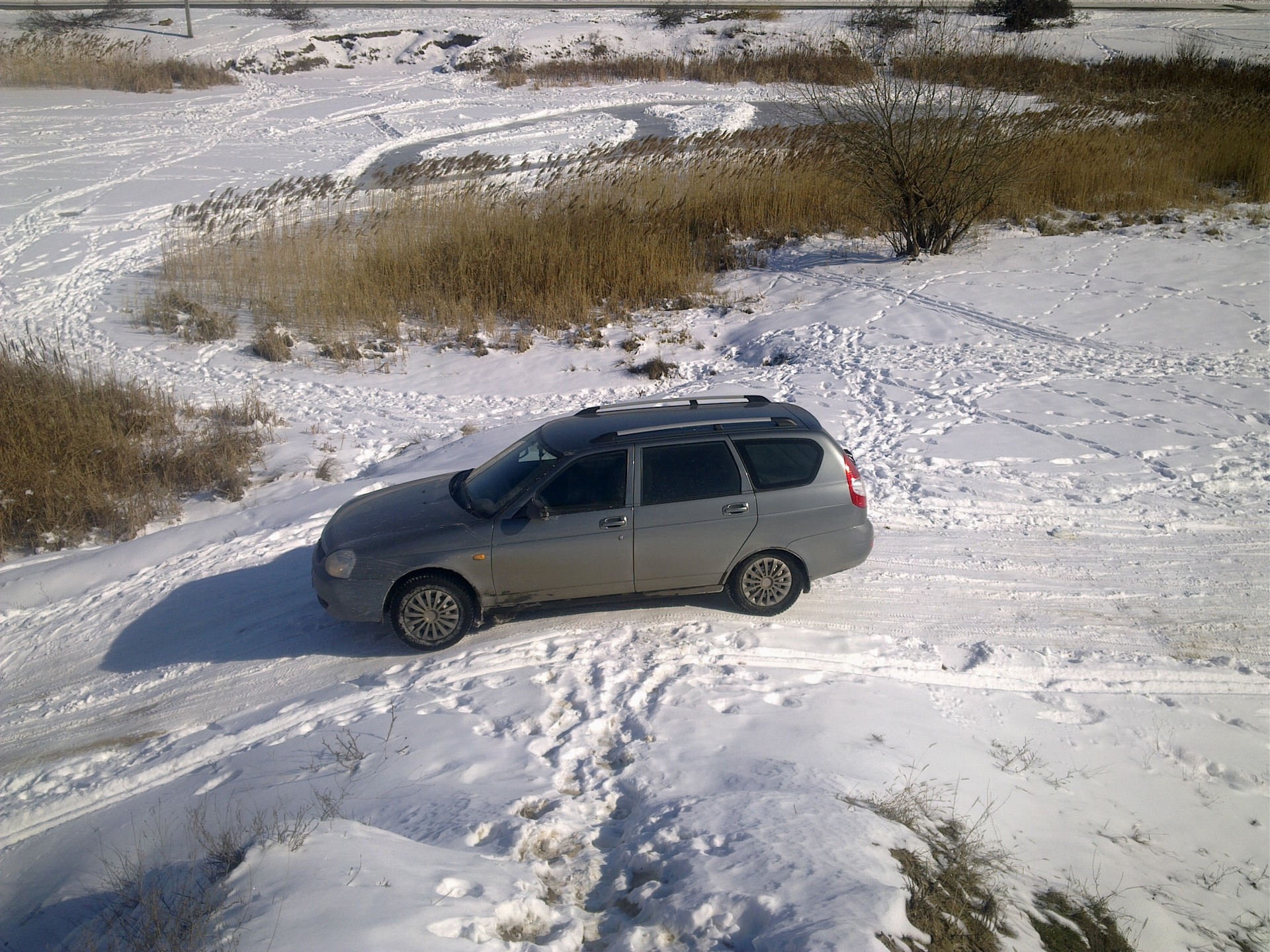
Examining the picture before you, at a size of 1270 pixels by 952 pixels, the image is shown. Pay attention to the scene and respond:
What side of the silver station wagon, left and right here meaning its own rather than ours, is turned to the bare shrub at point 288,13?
right

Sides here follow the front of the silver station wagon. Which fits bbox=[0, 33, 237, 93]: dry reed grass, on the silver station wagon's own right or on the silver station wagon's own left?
on the silver station wagon's own right

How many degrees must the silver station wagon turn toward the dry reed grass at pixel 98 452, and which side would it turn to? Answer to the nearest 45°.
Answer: approximately 45° to its right

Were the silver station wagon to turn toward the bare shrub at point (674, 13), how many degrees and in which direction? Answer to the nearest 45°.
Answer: approximately 90° to its right

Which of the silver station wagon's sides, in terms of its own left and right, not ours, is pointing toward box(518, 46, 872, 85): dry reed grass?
right

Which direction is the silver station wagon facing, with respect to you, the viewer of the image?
facing to the left of the viewer

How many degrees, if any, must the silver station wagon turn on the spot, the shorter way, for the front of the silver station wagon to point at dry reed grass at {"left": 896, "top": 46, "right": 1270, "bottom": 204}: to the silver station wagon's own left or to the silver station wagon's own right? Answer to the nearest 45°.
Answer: approximately 135° to the silver station wagon's own right
